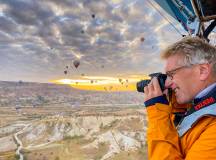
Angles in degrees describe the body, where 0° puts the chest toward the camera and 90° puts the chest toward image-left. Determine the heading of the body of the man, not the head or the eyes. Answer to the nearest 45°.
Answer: approximately 90°
